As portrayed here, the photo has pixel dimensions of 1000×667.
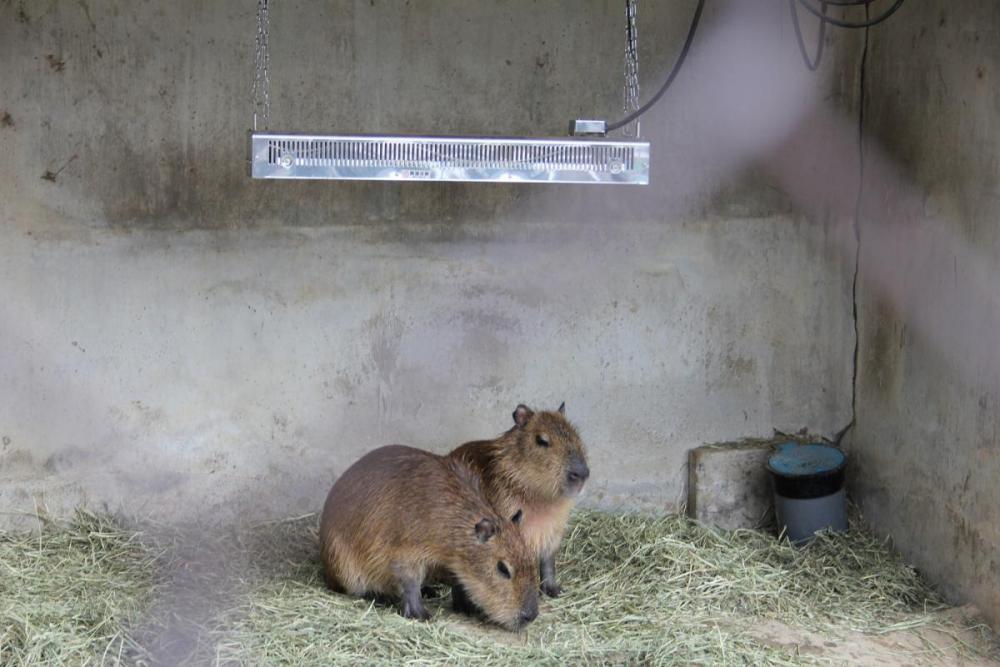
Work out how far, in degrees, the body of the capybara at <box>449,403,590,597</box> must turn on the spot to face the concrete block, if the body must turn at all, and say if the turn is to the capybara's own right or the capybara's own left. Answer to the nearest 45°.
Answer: approximately 90° to the capybara's own left

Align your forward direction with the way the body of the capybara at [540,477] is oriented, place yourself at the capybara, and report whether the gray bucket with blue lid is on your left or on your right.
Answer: on your left

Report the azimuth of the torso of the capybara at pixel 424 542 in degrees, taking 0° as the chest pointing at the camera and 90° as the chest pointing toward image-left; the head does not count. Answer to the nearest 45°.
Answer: approximately 315°

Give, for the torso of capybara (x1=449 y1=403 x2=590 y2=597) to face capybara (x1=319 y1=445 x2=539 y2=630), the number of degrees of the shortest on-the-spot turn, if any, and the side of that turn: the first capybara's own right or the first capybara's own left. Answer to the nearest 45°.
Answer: approximately 90° to the first capybara's own right

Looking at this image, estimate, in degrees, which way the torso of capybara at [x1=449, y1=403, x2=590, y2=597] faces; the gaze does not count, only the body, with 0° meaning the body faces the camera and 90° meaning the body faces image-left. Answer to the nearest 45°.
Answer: approximately 315°
